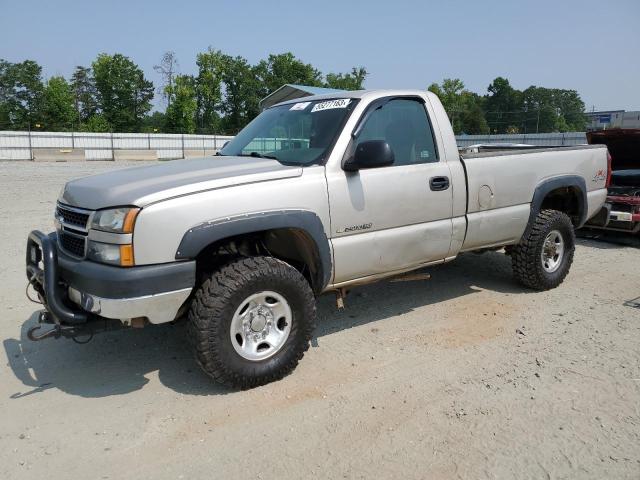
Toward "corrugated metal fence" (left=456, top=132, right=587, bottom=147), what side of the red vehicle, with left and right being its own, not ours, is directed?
back

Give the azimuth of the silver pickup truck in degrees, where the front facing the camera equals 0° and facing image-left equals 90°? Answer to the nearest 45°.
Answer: approximately 45°

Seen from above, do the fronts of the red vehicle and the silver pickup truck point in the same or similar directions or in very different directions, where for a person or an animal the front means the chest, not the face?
same or similar directions

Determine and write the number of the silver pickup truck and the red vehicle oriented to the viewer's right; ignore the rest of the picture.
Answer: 0

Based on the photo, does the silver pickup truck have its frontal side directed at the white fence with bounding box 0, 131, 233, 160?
no

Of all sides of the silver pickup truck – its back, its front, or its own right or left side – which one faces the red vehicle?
back

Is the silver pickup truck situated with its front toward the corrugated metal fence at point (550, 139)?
no

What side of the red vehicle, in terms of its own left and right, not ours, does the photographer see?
front
